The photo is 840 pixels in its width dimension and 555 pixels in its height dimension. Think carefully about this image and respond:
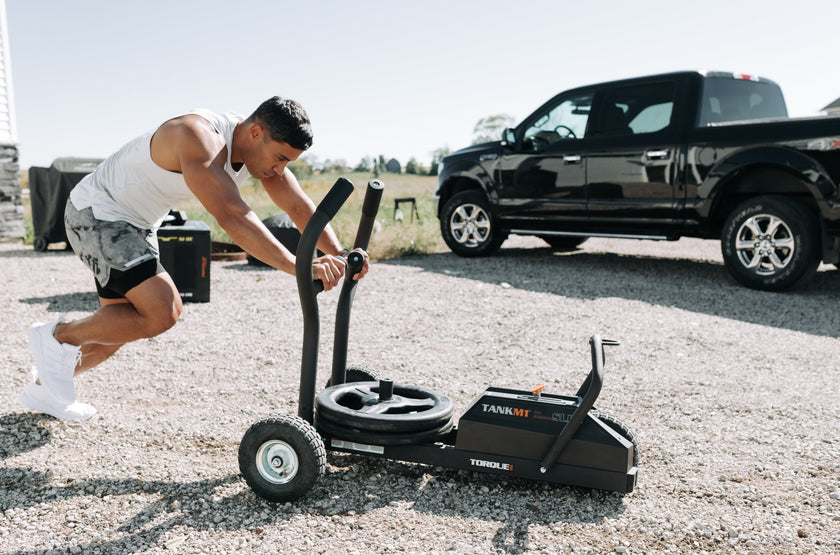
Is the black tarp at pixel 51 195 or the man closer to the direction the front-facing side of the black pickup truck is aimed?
the black tarp

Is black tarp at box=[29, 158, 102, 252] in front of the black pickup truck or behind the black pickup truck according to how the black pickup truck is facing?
in front

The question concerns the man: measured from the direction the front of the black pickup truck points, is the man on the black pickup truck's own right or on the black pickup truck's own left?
on the black pickup truck's own left

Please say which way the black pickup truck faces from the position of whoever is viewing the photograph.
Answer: facing away from the viewer and to the left of the viewer
